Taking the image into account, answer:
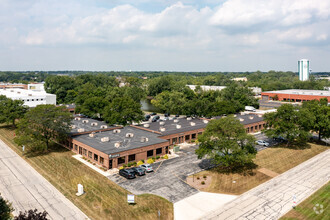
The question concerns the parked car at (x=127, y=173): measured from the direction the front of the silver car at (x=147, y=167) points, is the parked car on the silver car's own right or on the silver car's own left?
on the silver car's own left

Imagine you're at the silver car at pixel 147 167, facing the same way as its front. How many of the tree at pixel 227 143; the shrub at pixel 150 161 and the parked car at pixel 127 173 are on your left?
1

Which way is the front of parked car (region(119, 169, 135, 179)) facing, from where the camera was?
facing away from the viewer and to the left of the viewer

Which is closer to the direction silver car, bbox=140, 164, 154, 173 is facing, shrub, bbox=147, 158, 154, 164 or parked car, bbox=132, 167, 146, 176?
the shrub

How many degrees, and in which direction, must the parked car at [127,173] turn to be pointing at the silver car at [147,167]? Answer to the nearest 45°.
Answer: approximately 90° to its right

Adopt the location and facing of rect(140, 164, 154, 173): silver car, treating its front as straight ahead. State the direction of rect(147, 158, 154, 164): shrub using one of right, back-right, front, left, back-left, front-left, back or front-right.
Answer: front-right

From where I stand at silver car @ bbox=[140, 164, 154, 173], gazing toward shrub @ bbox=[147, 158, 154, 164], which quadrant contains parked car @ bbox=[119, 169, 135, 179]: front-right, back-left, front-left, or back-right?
back-left

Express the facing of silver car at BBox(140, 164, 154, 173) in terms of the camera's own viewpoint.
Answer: facing away from the viewer and to the left of the viewer

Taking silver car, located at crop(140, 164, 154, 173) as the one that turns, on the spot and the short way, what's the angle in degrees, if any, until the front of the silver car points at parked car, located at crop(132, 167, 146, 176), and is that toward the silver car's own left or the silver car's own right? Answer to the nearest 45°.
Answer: approximately 90° to the silver car's own left
